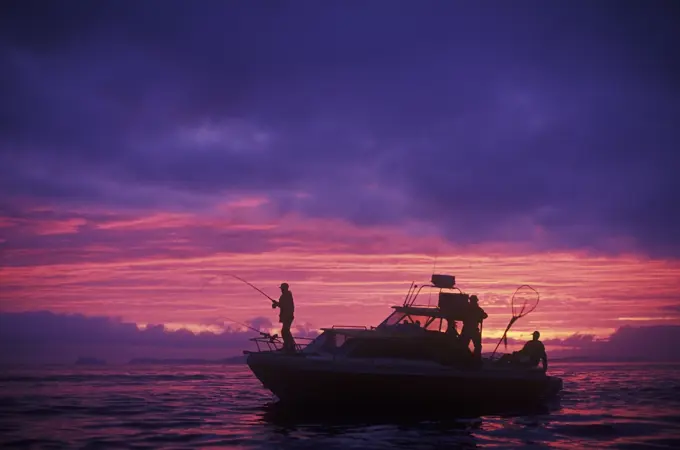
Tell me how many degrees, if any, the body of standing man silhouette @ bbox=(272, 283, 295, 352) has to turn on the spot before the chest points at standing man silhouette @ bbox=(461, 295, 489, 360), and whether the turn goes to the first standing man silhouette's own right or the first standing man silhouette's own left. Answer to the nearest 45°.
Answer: approximately 180°

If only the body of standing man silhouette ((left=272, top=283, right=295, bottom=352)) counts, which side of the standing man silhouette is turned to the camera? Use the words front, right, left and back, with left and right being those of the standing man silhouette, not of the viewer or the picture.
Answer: left

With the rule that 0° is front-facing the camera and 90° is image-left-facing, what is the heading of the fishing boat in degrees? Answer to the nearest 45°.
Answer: approximately 90°

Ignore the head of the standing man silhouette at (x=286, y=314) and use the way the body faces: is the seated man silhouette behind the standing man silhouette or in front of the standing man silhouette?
behind
